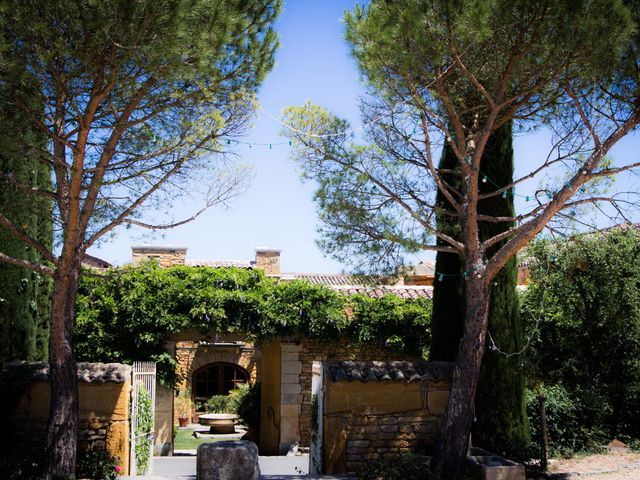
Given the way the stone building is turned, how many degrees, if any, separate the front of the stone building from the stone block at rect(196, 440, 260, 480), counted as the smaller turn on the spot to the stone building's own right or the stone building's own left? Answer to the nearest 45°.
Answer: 0° — it already faces it

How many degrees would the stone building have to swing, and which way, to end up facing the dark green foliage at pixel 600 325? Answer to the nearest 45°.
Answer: approximately 45° to its left

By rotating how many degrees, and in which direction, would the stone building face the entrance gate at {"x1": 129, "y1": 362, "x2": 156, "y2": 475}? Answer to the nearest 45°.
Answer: approximately 45° to its right

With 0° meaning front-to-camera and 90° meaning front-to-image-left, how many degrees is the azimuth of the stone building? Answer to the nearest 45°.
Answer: approximately 0°

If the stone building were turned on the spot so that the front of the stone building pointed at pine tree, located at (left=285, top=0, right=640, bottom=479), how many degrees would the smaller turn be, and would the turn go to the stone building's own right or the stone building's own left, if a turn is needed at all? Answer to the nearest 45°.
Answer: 0° — it already faces it

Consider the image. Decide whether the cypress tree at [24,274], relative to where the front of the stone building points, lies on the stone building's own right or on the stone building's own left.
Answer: on the stone building's own right

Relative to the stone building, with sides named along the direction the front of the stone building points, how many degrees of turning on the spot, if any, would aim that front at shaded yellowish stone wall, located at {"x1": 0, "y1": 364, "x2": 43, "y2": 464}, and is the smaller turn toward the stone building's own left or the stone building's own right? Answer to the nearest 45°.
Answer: approximately 45° to the stone building's own right

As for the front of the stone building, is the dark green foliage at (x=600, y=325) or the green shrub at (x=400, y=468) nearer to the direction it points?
the green shrub
